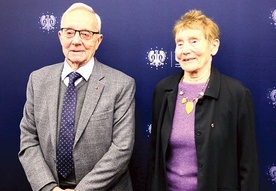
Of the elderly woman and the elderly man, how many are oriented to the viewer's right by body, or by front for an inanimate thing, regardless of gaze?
0

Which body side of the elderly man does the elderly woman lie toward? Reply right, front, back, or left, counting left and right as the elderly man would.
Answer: left

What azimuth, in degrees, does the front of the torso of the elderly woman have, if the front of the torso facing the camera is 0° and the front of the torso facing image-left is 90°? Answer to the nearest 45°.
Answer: approximately 45°

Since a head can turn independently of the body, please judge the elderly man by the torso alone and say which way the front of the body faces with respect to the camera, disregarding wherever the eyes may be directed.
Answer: toward the camera

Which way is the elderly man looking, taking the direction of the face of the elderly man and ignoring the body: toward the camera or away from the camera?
toward the camera

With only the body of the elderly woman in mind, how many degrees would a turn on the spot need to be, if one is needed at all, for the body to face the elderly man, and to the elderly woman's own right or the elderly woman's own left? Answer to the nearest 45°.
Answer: approximately 45° to the elderly woman's own right
